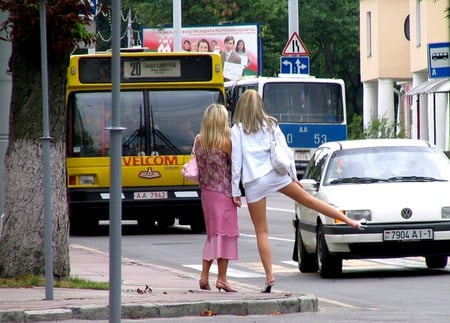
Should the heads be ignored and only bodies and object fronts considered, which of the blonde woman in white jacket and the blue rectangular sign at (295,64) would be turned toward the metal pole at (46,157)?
the blue rectangular sign

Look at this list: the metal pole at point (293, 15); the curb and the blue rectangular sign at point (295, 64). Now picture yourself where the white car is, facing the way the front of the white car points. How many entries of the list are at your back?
2

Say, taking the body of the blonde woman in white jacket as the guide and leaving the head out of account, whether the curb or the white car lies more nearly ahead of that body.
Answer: the white car

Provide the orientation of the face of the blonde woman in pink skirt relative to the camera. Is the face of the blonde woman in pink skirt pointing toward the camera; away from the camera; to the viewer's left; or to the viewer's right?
away from the camera

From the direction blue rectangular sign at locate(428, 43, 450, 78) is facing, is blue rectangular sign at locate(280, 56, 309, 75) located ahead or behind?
behind

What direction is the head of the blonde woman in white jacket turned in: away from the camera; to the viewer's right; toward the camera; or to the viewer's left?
away from the camera

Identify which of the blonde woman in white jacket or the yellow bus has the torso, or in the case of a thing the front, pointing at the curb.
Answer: the yellow bus

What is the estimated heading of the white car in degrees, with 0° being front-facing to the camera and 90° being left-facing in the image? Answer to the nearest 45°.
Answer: approximately 0°

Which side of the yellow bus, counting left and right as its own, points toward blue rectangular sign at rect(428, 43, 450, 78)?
left
